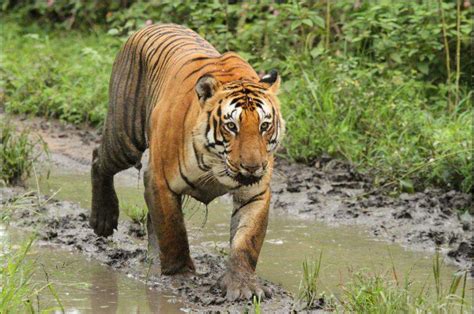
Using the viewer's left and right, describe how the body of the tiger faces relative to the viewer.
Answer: facing the viewer and to the right of the viewer
